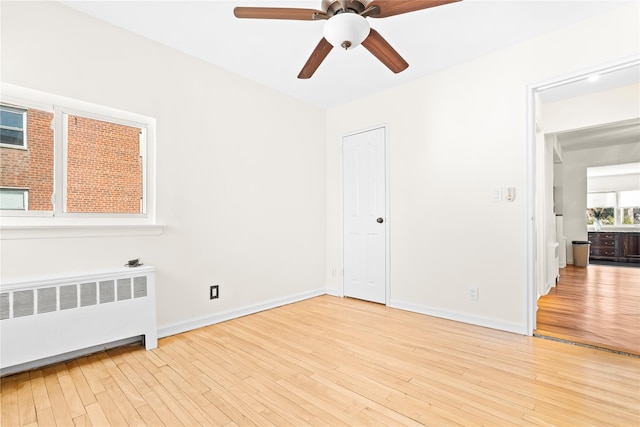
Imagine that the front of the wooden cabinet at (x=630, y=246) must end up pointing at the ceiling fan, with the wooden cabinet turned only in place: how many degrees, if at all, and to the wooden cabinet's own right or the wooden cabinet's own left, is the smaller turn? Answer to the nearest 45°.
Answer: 0° — it already faces it

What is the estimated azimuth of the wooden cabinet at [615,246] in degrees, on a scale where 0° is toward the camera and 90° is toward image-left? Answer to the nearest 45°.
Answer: approximately 0°

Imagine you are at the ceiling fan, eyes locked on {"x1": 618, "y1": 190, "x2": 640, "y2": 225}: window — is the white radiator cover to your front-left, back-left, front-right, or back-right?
back-left
